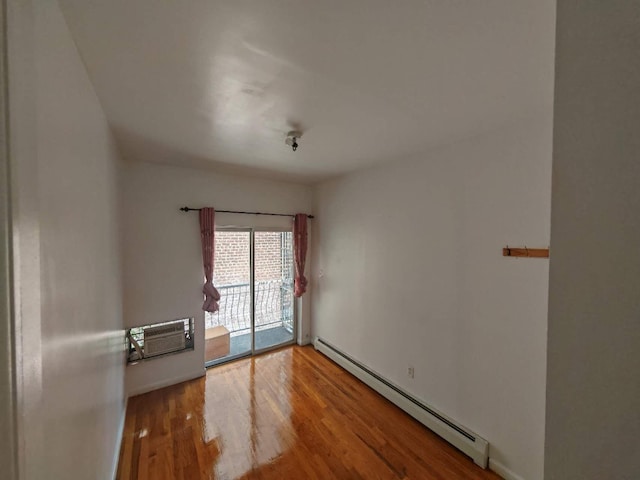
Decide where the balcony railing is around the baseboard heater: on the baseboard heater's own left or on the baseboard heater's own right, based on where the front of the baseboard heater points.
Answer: on the baseboard heater's own right

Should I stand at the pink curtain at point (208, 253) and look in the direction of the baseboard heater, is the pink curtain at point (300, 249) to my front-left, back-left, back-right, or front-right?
front-left

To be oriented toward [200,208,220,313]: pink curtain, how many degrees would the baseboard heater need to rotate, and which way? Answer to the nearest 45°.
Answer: approximately 45° to its right

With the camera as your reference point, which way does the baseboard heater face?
facing the viewer and to the left of the viewer

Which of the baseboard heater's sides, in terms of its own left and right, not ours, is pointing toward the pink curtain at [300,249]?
right

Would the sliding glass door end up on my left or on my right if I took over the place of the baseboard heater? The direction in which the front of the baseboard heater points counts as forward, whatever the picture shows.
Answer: on my right

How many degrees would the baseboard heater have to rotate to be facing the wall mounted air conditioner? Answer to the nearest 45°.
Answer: approximately 45° to its right
